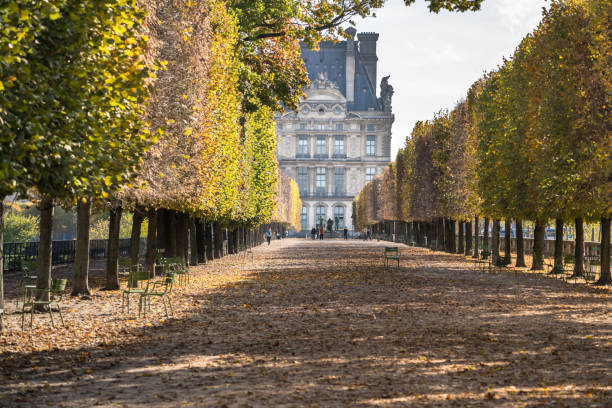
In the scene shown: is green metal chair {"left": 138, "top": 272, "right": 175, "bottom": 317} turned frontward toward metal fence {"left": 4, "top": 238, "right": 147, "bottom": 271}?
no

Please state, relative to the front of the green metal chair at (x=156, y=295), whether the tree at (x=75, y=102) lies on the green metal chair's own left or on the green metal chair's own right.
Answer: on the green metal chair's own right
